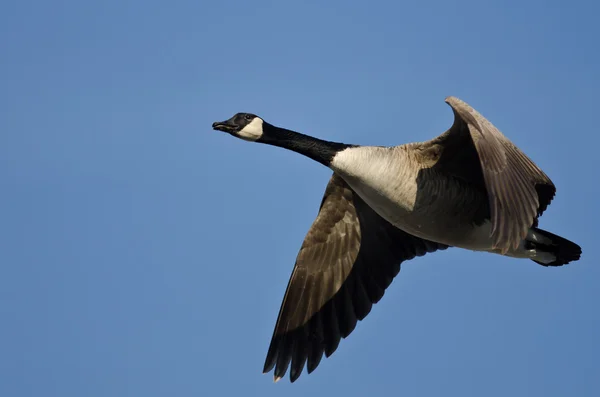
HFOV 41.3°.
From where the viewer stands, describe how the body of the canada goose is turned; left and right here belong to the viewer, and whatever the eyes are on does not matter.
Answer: facing to the left of the viewer
